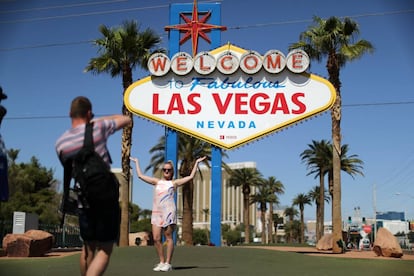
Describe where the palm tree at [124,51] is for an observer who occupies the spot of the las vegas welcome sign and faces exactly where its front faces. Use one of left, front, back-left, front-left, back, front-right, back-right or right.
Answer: back-right

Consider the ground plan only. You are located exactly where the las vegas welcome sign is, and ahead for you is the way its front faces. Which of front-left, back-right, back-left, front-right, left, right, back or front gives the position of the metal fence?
back-right

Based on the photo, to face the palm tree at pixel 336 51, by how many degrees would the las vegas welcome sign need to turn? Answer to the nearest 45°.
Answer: approximately 135° to its left

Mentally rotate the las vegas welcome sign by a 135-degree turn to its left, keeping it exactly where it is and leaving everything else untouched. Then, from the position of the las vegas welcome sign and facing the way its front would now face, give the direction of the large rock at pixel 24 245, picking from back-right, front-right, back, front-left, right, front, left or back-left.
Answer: back-left

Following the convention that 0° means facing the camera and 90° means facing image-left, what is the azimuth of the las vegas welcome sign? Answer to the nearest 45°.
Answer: approximately 0°
